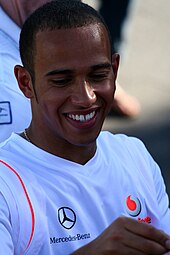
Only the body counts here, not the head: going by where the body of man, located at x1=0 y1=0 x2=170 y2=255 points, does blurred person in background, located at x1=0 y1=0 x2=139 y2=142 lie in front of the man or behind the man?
behind

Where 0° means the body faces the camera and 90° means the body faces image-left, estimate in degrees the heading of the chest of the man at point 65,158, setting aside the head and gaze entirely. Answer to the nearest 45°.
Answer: approximately 315°
